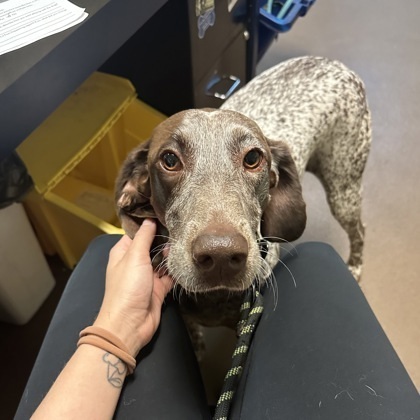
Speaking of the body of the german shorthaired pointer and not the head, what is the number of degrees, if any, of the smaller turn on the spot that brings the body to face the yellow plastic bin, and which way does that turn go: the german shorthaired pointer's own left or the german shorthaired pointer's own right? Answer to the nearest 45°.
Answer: approximately 90° to the german shorthaired pointer's own right

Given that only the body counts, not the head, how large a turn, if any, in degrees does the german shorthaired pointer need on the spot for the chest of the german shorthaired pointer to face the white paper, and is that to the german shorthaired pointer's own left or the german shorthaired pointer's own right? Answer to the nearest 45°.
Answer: approximately 45° to the german shorthaired pointer's own right

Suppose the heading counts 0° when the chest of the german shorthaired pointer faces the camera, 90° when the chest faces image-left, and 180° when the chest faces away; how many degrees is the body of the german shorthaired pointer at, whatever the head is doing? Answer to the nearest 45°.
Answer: approximately 45°
